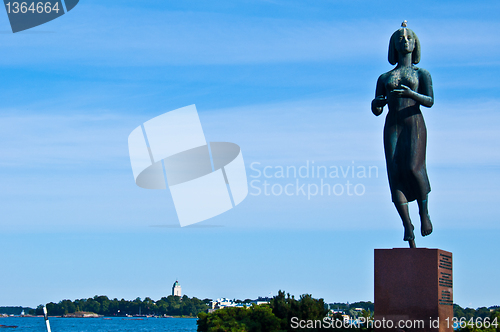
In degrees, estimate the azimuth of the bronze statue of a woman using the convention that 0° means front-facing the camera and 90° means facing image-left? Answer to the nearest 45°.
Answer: approximately 0°
